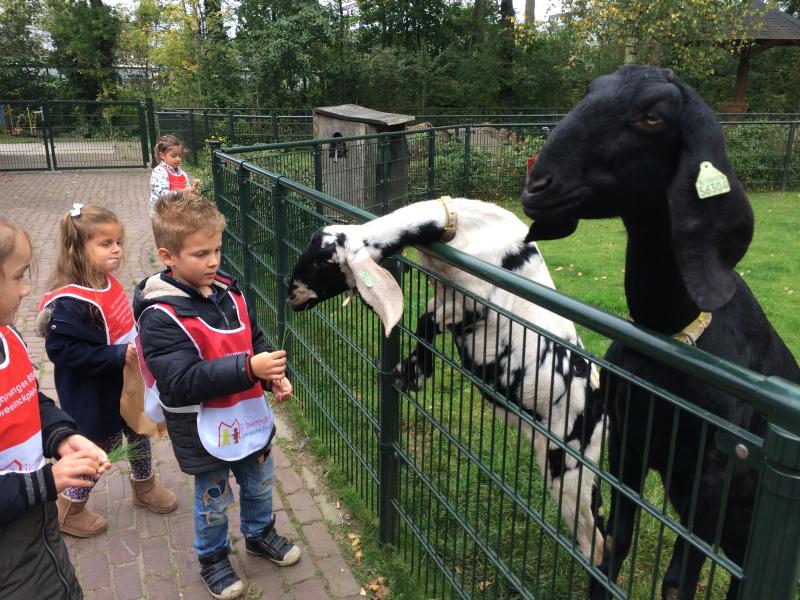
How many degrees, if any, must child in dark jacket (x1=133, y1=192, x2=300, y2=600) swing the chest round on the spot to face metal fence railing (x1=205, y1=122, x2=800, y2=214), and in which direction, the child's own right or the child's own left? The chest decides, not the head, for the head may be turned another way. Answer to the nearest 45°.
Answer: approximately 90° to the child's own left

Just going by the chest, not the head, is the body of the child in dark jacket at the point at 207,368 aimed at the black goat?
yes

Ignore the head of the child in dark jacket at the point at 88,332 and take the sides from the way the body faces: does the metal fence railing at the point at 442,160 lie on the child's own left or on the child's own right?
on the child's own left

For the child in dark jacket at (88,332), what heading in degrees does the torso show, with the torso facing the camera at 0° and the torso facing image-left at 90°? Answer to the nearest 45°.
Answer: approximately 315°

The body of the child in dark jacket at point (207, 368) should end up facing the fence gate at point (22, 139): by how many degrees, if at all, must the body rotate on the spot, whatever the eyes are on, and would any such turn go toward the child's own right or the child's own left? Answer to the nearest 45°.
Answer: approximately 135° to the child's own left

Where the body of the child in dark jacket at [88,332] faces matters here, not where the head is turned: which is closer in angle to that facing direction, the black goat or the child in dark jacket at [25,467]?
the black goat

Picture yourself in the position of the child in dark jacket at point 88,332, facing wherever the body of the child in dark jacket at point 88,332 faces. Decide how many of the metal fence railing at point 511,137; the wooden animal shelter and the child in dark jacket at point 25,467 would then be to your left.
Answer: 2

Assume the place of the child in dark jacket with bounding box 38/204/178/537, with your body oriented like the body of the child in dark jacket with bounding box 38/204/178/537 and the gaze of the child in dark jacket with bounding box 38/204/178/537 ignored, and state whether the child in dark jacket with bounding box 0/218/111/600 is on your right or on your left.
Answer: on your right

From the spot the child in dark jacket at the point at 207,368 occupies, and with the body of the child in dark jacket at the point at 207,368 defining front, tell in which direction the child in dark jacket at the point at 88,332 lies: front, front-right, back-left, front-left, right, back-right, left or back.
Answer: back

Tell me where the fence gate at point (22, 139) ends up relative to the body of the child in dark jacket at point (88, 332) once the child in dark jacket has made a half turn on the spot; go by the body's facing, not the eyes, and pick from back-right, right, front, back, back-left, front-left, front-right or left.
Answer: front-right
